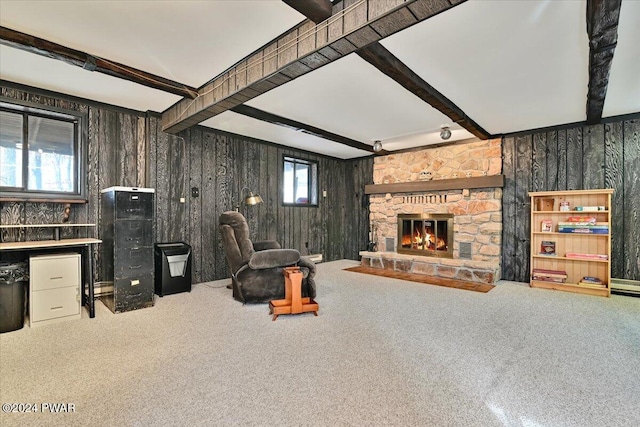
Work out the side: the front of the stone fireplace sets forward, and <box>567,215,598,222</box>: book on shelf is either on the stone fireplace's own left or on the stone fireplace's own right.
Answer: on the stone fireplace's own left

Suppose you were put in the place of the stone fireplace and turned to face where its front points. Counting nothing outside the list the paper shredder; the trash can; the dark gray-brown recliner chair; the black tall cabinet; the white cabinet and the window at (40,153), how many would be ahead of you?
6

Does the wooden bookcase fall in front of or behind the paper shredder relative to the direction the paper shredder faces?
in front

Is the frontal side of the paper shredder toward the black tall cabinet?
no

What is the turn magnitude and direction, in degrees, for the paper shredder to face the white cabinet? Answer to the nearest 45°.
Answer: approximately 90° to its right

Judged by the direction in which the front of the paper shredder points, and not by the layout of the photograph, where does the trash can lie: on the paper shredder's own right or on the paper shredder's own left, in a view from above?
on the paper shredder's own right

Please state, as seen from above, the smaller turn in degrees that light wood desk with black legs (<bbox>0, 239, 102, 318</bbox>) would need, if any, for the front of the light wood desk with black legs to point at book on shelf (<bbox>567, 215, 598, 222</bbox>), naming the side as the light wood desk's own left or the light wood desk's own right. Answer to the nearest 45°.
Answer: approximately 45° to the light wood desk's own left

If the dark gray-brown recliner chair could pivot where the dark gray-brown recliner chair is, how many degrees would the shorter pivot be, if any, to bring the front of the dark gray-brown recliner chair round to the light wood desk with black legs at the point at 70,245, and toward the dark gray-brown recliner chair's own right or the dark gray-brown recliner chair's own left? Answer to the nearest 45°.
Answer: approximately 180°

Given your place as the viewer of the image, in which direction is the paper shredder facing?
facing the viewer and to the right of the viewer

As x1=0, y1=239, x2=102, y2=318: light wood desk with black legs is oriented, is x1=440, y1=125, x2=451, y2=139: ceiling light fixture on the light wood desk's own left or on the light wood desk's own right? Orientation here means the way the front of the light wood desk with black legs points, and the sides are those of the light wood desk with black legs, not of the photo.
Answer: on the light wood desk's own left

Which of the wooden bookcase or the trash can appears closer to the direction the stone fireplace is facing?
the trash can

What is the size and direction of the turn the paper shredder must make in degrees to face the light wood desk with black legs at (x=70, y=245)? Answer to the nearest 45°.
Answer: approximately 90° to its right

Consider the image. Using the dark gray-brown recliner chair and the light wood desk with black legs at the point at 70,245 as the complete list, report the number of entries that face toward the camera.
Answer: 1

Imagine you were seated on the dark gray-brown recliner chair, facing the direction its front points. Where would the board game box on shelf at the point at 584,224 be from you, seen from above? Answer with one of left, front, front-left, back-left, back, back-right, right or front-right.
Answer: front

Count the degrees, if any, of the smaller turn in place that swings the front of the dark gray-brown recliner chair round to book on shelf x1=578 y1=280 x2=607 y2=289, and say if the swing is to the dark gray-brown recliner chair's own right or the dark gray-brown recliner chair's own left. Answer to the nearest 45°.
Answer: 0° — it already faces it

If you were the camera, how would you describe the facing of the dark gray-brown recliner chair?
facing to the right of the viewer
